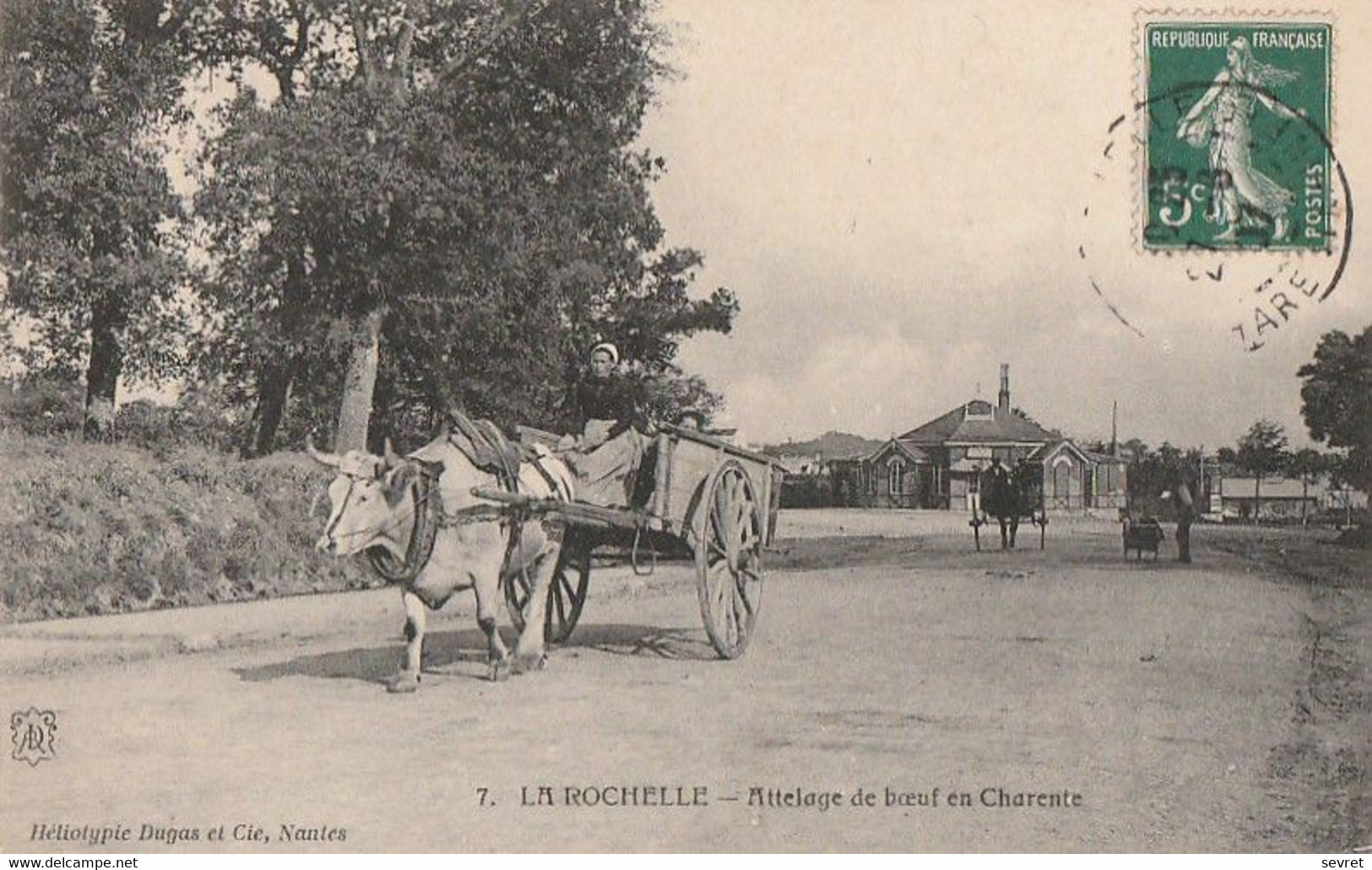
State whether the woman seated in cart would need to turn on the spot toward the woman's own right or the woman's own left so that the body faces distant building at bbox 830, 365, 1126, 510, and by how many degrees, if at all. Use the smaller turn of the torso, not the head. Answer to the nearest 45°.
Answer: approximately 180°

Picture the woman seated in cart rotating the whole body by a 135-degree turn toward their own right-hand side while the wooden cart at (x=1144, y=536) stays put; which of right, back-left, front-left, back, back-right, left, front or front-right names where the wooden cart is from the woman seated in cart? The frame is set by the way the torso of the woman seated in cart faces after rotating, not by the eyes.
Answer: front-right

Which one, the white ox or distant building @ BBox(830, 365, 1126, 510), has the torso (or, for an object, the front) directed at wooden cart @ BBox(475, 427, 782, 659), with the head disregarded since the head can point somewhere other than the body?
the distant building

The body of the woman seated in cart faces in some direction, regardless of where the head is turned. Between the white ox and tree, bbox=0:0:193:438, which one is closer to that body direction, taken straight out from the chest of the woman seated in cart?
the white ox

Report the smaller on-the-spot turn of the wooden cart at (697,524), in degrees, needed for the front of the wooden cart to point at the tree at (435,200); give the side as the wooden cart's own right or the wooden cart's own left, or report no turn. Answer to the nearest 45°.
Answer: approximately 90° to the wooden cart's own right

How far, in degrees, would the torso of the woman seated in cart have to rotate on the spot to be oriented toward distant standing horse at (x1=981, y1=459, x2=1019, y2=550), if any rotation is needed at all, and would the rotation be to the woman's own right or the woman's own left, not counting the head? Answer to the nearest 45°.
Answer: approximately 180°

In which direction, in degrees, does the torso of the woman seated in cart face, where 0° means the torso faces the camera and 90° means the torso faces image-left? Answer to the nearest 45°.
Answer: approximately 45°
